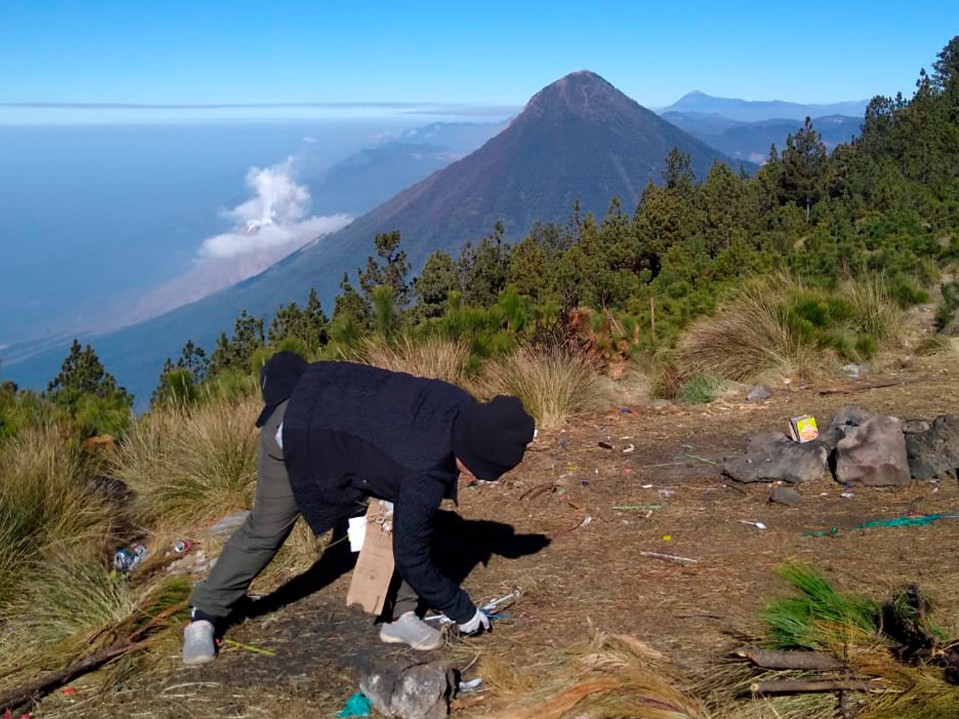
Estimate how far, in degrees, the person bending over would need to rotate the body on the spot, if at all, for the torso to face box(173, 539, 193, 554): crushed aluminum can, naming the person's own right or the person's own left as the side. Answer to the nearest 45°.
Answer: approximately 135° to the person's own left

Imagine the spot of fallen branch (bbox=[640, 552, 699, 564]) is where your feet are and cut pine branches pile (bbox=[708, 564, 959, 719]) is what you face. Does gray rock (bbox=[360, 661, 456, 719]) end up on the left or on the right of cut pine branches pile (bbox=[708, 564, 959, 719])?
right

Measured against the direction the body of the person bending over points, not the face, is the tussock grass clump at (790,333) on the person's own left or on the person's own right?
on the person's own left

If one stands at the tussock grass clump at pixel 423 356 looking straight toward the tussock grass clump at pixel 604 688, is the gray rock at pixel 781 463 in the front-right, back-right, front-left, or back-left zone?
front-left

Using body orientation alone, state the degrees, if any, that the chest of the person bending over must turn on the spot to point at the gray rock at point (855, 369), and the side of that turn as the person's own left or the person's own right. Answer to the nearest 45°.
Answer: approximately 45° to the person's own left

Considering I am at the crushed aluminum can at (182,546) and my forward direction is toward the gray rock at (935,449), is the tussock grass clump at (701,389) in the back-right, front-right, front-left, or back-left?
front-left

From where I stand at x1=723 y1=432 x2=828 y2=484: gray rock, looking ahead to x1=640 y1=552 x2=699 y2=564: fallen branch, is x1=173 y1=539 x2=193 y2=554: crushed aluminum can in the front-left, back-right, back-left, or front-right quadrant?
front-right

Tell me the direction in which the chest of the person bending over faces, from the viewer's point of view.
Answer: to the viewer's right

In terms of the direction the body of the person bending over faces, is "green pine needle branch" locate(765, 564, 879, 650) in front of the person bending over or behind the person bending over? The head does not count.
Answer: in front

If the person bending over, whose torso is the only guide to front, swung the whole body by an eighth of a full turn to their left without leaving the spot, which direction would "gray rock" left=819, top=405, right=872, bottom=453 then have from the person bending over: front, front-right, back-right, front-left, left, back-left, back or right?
front

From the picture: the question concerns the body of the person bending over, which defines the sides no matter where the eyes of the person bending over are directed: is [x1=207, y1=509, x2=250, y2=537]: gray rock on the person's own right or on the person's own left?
on the person's own left

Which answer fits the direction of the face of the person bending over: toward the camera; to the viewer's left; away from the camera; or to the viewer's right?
to the viewer's right

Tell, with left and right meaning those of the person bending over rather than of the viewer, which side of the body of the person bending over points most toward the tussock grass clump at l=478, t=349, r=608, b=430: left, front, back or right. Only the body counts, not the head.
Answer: left

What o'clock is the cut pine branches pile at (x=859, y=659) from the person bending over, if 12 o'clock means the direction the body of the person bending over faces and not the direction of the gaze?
The cut pine branches pile is roughly at 1 o'clock from the person bending over.

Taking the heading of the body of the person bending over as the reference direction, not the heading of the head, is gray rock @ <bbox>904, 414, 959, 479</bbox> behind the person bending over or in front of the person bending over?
in front

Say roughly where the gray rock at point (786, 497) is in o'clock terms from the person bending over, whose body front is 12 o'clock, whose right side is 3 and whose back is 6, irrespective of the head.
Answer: The gray rock is roughly at 11 o'clock from the person bending over.

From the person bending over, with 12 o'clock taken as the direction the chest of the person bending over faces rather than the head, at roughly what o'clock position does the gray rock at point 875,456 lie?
The gray rock is roughly at 11 o'clock from the person bending over.
